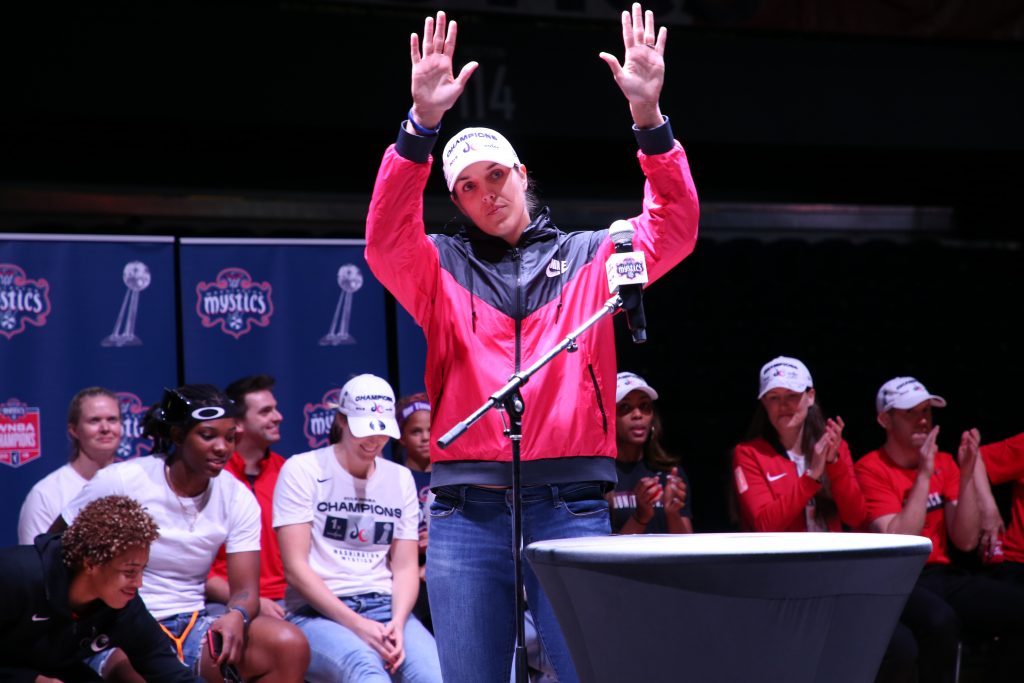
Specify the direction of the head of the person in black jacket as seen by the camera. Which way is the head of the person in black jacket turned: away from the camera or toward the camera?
toward the camera

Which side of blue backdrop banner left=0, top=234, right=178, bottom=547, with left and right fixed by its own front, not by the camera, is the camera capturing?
front

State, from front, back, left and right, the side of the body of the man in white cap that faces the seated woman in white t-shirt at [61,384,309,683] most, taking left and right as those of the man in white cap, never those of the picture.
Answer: right

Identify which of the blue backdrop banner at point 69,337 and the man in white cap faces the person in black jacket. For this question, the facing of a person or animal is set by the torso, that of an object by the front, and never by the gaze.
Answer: the blue backdrop banner

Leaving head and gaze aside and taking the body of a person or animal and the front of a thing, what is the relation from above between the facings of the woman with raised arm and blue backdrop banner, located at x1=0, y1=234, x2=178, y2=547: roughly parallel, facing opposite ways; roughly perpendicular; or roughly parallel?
roughly parallel

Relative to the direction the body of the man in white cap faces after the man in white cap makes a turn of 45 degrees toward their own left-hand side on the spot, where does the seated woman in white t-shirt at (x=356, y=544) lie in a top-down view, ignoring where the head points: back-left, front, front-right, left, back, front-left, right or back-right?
back-right

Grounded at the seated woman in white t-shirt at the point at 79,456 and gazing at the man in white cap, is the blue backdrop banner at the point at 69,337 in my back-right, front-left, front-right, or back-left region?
back-left

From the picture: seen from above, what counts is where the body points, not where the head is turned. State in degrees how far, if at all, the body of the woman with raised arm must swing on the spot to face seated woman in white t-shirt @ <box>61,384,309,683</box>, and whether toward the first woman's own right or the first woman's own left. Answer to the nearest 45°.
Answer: approximately 135° to the first woman's own right

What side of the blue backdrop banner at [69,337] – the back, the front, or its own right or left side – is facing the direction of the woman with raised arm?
front

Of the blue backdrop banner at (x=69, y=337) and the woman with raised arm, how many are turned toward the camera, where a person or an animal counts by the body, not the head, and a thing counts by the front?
2

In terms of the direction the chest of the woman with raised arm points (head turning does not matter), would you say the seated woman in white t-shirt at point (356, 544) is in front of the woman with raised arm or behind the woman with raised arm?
behind

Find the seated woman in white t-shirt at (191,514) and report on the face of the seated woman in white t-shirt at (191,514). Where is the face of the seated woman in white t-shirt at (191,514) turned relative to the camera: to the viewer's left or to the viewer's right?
to the viewer's right

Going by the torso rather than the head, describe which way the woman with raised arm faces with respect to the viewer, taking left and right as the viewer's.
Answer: facing the viewer

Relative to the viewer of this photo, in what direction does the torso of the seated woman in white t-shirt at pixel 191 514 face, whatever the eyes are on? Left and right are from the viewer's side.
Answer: facing the viewer and to the right of the viewer
